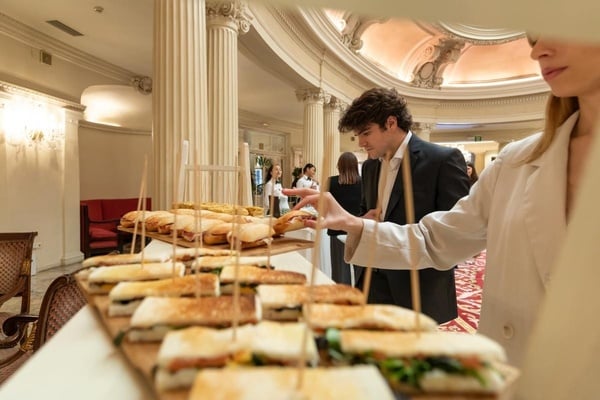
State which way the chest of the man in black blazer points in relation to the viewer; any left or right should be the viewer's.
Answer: facing the viewer and to the left of the viewer

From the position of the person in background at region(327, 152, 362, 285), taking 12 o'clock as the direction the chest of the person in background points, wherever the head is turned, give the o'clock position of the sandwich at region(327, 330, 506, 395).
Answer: The sandwich is roughly at 6 o'clock from the person in background.

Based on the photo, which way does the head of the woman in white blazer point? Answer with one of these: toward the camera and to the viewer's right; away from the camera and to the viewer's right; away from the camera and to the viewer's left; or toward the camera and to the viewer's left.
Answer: toward the camera and to the viewer's left

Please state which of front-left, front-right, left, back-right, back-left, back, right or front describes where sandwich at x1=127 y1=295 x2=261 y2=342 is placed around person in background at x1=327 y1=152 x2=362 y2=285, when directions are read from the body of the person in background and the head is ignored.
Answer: back

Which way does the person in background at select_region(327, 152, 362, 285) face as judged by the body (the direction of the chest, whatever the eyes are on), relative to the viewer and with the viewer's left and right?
facing away from the viewer

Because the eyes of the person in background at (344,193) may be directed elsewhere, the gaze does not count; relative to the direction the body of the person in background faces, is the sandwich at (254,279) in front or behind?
behind

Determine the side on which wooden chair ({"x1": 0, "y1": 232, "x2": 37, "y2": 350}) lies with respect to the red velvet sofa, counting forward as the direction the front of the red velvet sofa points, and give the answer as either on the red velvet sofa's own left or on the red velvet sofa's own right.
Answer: on the red velvet sofa's own right

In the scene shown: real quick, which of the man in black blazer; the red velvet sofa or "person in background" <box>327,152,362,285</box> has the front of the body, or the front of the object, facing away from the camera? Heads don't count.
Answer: the person in background

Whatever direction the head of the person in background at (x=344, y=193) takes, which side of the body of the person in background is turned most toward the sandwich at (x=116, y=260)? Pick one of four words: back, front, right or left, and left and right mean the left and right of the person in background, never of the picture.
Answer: back

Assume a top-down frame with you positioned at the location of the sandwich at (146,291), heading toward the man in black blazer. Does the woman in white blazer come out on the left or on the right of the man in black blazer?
right

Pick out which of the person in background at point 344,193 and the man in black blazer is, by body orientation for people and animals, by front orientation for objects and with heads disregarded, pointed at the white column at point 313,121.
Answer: the person in background

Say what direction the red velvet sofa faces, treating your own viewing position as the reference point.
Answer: facing the viewer and to the right of the viewer

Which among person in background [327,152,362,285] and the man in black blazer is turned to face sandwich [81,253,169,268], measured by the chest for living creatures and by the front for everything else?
the man in black blazer

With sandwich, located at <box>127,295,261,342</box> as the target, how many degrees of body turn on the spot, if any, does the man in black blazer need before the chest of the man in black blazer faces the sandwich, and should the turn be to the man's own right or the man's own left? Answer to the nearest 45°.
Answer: approximately 45° to the man's own left

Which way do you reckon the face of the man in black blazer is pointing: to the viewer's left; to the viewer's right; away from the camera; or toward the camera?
to the viewer's left

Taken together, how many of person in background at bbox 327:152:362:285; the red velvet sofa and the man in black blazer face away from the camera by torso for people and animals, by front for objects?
1
